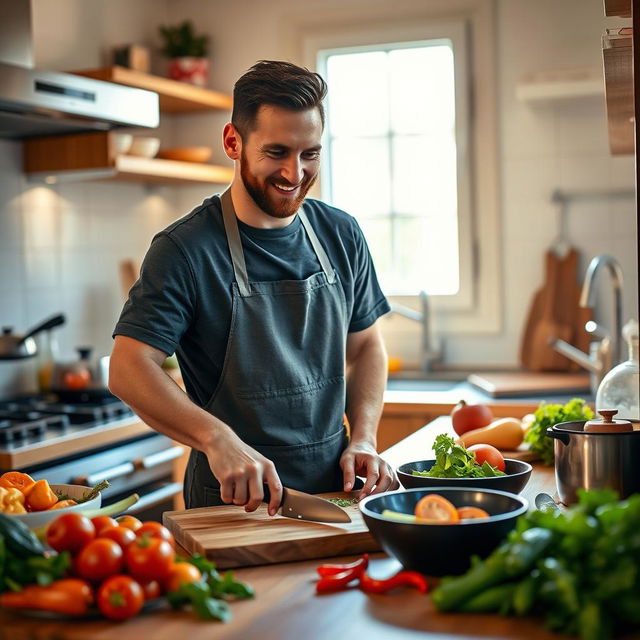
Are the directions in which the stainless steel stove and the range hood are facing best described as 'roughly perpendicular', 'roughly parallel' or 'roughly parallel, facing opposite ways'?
roughly parallel

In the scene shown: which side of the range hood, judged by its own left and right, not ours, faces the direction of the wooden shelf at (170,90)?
left

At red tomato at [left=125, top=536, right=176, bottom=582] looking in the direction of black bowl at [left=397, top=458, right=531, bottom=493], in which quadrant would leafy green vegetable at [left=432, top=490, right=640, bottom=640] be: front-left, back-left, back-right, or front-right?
front-right

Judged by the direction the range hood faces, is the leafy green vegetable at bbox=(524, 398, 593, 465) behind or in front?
in front

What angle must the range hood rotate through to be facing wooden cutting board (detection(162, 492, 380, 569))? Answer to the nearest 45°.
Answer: approximately 45° to its right

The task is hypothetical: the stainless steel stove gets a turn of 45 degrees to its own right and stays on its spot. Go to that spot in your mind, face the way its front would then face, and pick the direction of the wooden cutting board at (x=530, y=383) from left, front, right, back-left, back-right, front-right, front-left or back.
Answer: left

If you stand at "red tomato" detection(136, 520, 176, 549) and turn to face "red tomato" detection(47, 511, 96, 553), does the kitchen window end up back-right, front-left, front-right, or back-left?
back-right

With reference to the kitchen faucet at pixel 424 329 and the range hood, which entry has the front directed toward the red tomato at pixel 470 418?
the range hood
